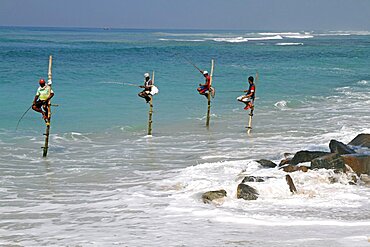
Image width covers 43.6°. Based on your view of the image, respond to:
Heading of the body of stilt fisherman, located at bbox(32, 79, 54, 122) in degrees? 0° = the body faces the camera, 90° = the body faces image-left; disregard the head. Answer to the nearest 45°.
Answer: approximately 45°

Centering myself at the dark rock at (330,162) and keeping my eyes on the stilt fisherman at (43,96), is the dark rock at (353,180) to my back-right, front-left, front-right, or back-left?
back-left

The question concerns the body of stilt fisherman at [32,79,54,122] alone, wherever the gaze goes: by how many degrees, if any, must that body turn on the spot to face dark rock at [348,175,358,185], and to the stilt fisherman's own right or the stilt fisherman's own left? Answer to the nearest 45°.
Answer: approximately 90° to the stilt fisherman's own left

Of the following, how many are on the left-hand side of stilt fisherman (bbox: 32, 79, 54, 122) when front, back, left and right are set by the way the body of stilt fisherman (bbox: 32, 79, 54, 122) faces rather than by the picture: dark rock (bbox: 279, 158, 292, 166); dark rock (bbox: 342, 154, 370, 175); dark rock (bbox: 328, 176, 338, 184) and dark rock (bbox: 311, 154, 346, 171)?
4

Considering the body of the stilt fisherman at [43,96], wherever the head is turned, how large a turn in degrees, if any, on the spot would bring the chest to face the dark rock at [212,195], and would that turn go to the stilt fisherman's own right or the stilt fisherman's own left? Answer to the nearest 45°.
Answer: approximately 90° to the stilt fisherman's own left

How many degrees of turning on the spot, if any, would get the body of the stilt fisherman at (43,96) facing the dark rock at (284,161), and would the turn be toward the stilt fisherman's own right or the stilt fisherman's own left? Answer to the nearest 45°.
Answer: approximately 90° to the stilt fisherman's own left

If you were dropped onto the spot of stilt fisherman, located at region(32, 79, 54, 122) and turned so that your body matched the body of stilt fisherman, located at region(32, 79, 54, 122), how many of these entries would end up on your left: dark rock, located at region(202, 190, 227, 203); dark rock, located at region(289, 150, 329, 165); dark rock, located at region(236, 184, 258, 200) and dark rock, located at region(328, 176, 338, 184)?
4

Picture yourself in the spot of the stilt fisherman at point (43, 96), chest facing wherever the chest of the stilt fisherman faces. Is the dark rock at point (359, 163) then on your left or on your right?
on your left

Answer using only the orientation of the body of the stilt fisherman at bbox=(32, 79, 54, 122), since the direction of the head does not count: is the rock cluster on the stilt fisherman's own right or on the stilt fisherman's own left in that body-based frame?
on the stilt fisherman's own left
